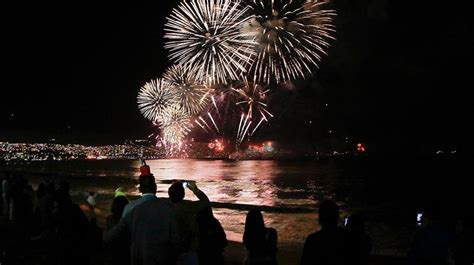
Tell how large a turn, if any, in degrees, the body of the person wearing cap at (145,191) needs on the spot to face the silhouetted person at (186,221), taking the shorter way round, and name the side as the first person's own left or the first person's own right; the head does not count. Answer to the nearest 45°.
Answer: approximately 45° to the first person's own right

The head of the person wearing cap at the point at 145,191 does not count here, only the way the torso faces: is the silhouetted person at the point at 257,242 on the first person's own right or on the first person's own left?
on the first person's own right

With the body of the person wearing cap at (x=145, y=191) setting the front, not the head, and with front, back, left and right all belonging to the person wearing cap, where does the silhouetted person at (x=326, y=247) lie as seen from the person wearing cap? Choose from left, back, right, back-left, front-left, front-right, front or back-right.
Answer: back-right

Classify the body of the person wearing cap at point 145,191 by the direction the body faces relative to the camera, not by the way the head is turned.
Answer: away from the camera

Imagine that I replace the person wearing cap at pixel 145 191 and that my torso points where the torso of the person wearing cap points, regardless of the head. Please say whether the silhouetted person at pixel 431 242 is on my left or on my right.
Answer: on my right

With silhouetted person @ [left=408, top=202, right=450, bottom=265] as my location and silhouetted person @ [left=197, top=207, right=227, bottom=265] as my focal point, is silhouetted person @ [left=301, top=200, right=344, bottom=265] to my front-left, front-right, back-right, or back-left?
front-left

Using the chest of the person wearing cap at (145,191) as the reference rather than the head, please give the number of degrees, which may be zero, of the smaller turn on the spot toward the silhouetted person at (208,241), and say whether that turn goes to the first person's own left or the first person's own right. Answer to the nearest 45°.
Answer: approximately 45° to the first person's own right

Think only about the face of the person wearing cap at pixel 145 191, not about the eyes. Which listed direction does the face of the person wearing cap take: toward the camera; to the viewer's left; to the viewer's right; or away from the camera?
away from the camera

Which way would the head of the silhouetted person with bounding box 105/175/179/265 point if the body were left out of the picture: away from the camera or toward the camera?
away from the camera

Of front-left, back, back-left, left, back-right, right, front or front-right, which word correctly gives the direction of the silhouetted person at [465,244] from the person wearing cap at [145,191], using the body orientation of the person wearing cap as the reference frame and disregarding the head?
right

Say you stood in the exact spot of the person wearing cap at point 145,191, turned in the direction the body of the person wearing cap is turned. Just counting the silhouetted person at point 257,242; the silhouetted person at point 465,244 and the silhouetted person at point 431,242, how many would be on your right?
3

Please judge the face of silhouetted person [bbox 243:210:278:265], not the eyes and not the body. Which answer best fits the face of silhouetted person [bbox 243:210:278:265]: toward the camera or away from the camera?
away from the camera

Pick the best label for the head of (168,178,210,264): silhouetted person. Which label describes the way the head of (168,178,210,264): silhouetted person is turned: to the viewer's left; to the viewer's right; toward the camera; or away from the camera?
away from the camera
